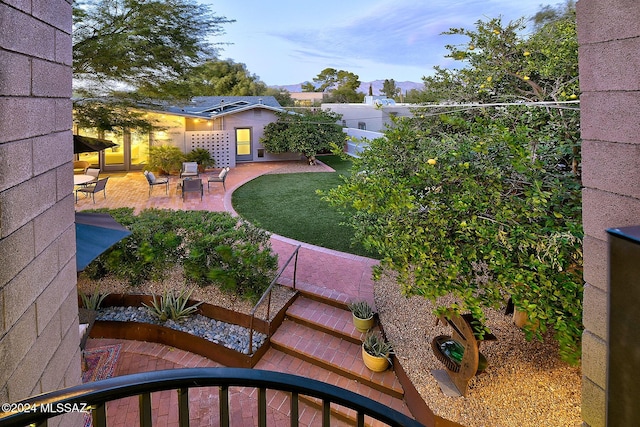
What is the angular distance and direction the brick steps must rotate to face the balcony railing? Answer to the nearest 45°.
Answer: approximately 45° to its left

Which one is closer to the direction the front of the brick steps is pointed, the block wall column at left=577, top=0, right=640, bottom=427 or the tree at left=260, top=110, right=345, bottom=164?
the block wall column

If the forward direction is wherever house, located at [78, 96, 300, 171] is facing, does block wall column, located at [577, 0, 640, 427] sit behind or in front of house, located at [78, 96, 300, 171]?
in front

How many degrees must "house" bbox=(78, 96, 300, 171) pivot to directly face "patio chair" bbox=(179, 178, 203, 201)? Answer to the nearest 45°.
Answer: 0° — it already faces it

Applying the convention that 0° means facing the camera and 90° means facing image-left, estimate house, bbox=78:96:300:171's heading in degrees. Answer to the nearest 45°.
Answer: approximately 0°

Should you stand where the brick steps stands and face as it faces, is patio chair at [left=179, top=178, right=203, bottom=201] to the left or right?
on its right

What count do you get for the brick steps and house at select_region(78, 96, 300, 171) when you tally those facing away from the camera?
0

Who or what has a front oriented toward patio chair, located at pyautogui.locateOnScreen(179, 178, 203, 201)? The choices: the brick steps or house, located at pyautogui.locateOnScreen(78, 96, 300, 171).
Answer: the house

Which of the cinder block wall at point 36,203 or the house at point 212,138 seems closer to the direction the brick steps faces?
the cinder block wall

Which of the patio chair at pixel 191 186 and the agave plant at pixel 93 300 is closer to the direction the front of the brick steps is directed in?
the agave plant
